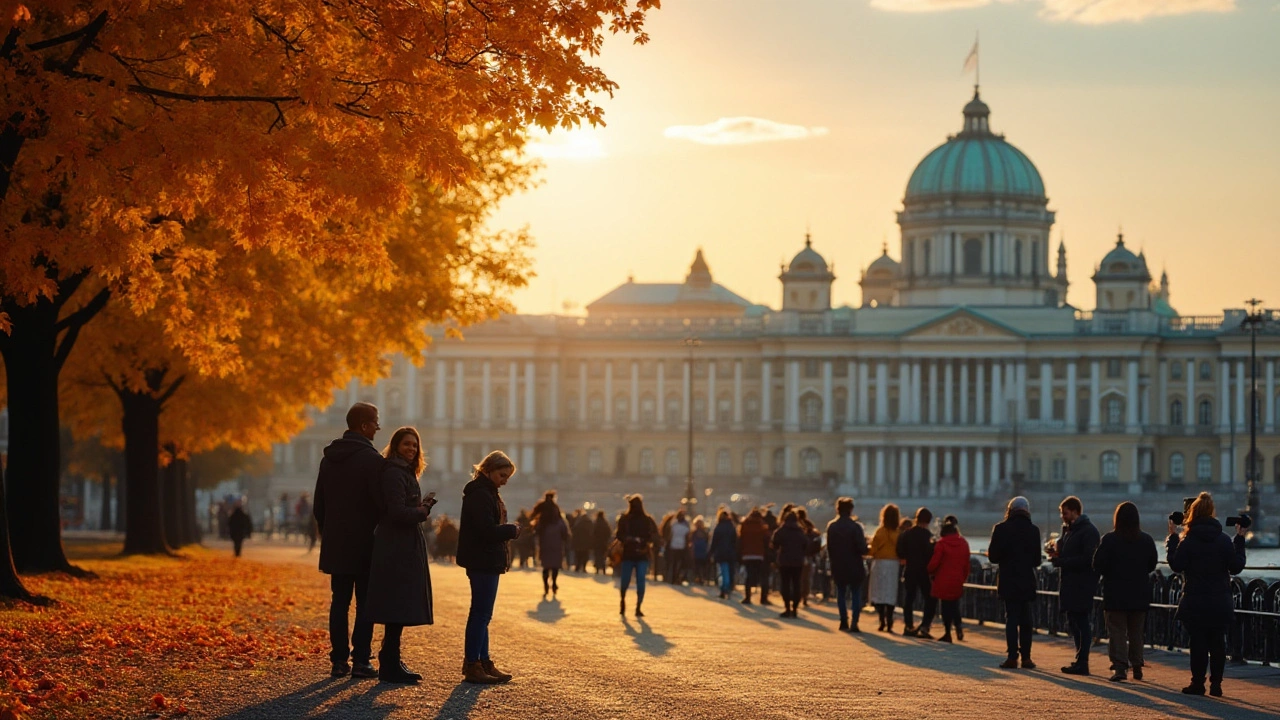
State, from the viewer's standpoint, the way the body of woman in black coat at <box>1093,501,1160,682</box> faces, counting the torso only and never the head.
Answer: away from the camera

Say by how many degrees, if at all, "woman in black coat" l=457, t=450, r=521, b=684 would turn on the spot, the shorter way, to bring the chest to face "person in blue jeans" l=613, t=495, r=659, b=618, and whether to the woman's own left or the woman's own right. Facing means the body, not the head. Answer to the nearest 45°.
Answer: approximately 90° to the woman's own left

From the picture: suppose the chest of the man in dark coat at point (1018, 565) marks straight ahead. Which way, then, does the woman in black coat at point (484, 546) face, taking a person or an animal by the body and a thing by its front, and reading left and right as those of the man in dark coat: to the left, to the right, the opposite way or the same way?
to the right

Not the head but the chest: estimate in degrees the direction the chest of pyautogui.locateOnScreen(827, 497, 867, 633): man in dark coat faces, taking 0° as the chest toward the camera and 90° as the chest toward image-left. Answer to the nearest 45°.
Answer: approximately 180°

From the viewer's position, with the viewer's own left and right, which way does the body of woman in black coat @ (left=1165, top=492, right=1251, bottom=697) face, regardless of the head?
facing away from the viewer

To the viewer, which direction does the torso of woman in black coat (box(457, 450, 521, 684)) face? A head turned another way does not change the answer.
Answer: to the viewer's right

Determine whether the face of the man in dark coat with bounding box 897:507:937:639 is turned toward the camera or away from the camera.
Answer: away from the camera

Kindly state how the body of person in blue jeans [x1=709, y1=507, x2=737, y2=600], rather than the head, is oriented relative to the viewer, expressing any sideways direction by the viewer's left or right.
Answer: facing away from the viewer

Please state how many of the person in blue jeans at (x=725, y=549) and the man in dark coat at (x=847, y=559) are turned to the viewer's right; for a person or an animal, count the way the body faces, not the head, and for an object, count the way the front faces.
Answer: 0

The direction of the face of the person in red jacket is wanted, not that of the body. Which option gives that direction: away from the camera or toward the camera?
away from the camera

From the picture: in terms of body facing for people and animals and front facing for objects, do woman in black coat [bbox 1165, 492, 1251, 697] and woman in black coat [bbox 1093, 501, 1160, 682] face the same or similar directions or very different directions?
same or similar directions

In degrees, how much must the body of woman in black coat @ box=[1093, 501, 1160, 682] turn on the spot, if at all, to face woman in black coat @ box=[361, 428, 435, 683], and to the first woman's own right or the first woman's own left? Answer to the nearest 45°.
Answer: approximately 135° to the first woman's own left
